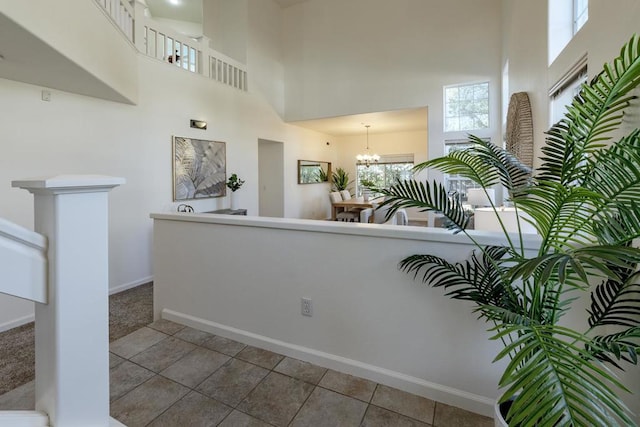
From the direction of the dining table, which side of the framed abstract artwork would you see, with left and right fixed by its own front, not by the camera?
left

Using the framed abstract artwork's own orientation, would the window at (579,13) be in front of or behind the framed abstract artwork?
in front

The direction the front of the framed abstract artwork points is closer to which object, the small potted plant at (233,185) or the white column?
the white column

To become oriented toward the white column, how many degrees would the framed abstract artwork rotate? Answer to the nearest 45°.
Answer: approximately 45° to its right

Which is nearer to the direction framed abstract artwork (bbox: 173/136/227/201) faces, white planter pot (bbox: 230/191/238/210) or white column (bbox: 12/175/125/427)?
the white column

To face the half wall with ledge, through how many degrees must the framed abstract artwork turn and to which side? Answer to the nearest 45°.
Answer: approximately 45° to its right
